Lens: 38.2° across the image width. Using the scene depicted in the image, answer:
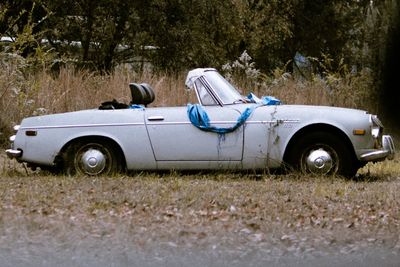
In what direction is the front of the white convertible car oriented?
to the viewer's right
